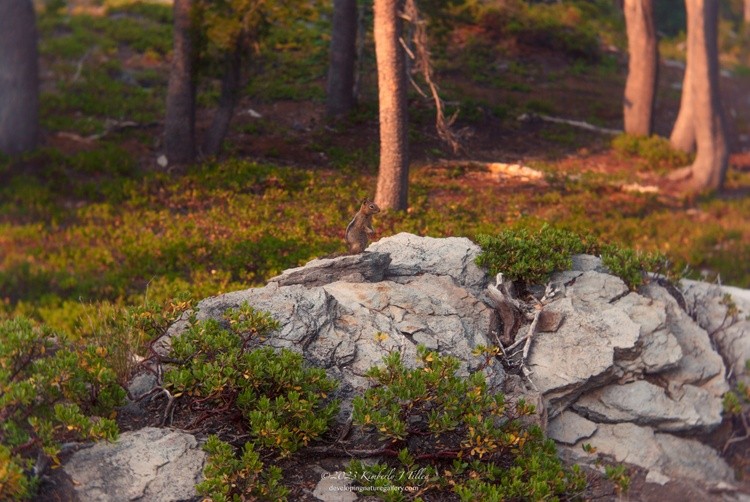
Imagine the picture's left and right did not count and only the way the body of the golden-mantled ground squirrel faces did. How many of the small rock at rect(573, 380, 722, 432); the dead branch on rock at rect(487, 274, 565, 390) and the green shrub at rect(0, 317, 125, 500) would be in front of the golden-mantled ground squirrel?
2

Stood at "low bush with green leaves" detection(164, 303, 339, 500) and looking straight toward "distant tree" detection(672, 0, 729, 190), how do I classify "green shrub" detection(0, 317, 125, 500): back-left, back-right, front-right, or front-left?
back-left

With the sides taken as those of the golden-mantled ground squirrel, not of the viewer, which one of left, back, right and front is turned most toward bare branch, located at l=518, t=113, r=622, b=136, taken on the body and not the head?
left

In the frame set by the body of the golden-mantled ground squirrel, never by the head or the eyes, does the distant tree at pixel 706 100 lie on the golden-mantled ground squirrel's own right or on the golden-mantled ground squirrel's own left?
on the golden-mantled ground squirrel's own left

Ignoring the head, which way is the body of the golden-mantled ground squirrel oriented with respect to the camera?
to the viewer's right

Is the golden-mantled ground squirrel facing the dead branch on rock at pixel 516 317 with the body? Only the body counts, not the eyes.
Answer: yes

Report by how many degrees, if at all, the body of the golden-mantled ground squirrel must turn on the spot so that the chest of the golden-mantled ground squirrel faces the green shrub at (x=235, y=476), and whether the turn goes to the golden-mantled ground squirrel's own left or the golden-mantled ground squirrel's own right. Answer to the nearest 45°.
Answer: approximately 90° to the golden-mantled ground squirrel's own right

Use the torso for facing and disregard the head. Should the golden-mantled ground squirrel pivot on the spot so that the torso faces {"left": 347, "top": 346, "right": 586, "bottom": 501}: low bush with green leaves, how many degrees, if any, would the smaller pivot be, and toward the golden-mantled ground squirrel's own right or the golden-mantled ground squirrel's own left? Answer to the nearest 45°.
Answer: approximately 90° to the golden-mantled ground squirrel's own right
